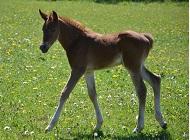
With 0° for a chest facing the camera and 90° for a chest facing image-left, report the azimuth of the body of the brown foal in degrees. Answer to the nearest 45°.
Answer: approximately 90°
